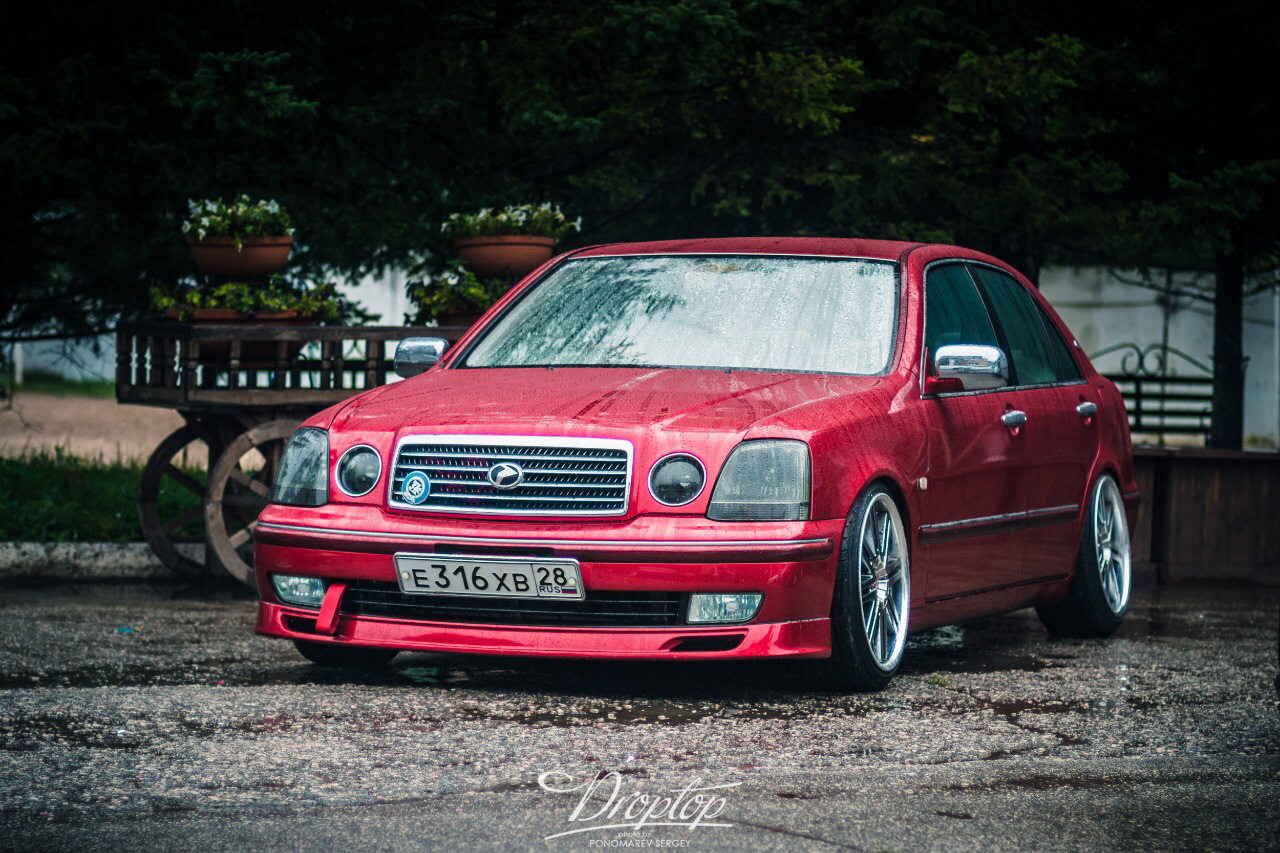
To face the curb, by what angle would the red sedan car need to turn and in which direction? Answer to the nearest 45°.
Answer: approximately 90° to its right

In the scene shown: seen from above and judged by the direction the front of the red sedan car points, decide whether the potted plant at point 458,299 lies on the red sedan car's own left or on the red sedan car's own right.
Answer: on the red sedan car's own right

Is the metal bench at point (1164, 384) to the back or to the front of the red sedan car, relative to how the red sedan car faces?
to the back

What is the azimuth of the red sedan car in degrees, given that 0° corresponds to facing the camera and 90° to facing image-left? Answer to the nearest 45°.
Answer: approximately 45°

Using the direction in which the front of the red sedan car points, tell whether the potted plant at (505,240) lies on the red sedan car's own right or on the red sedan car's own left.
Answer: on the red sedan car's own right

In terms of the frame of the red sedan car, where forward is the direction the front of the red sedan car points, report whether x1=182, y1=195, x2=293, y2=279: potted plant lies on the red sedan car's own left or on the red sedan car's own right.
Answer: on the red sedan car's own right
